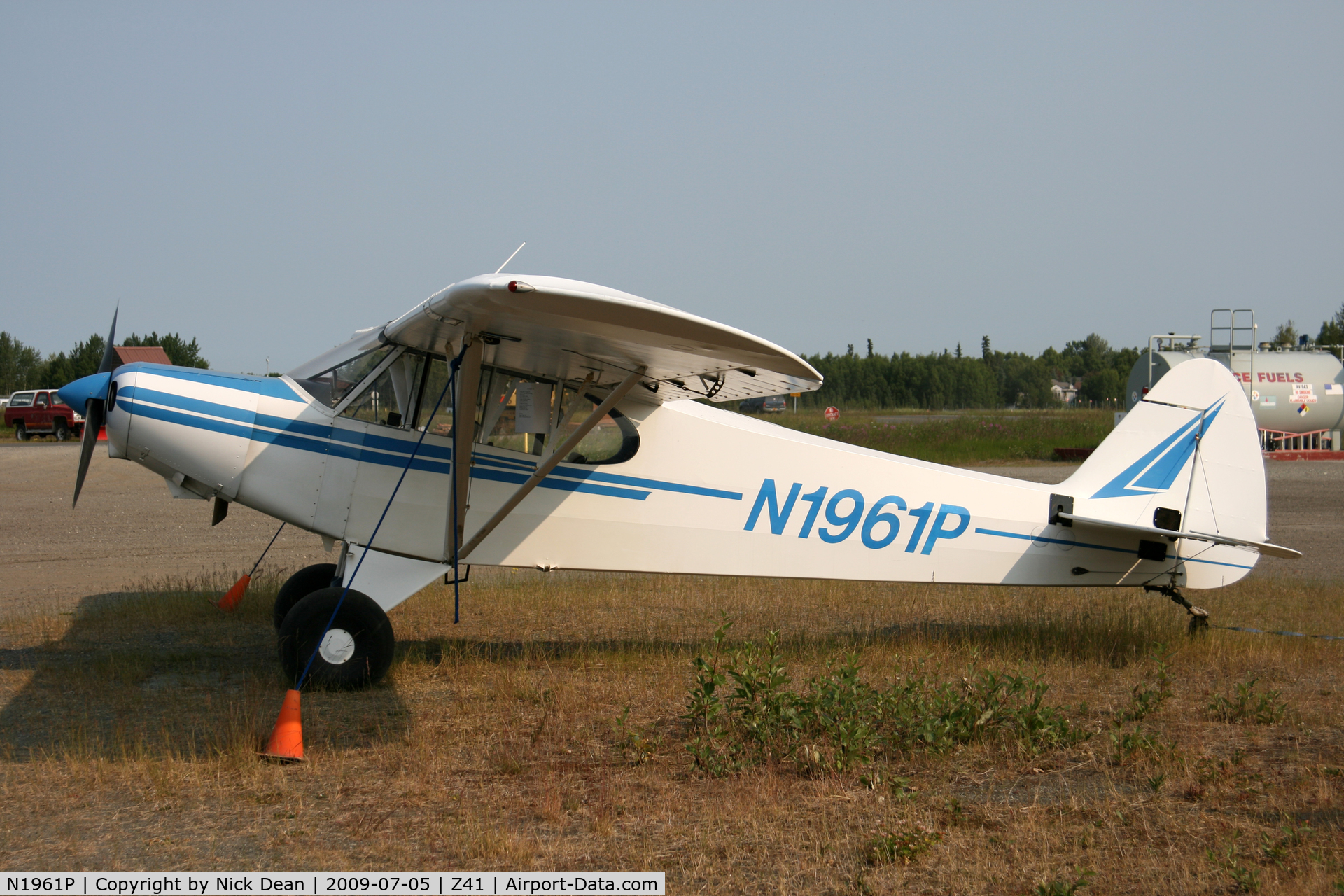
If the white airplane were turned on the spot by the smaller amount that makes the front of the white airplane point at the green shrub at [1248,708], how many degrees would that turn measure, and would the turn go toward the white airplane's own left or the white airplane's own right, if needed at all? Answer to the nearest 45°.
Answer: approximately 180°

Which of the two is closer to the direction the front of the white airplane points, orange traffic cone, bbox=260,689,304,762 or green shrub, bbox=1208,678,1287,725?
the orange traffic cone

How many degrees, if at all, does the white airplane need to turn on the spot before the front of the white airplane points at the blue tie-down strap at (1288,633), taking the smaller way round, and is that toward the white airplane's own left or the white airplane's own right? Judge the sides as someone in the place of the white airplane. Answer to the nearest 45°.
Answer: approximately 180°

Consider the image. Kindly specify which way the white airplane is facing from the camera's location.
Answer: facing to the left of the viewer

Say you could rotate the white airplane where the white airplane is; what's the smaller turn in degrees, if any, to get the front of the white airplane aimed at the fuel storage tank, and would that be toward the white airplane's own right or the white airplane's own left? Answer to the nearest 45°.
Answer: approximately 135° to the white airplane's own right

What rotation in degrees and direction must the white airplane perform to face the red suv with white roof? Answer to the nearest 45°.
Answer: approximately 45° to its right

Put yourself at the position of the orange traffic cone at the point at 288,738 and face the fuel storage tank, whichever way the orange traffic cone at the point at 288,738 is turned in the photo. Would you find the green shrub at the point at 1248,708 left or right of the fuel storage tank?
right
